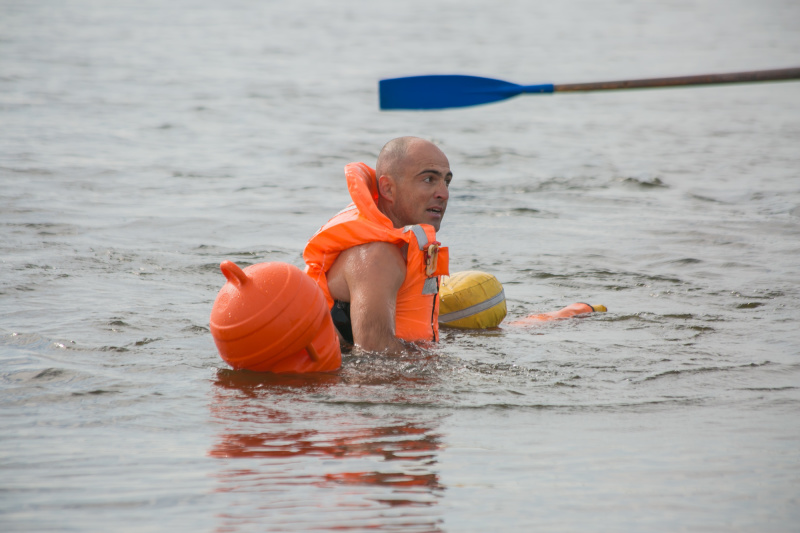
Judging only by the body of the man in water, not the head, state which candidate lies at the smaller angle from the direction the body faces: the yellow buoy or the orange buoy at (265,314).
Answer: the yellow buoy

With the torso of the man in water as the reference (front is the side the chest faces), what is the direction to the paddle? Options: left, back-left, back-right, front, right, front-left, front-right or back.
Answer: left

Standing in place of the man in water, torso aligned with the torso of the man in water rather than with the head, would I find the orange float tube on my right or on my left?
on my left

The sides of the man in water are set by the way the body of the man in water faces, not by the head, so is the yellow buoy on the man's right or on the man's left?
on the man's left

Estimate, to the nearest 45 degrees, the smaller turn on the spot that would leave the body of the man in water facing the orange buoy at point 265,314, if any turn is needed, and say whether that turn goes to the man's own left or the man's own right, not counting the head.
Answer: approximately 135° to the man's own right

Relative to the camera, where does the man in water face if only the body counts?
to the viewer's right
